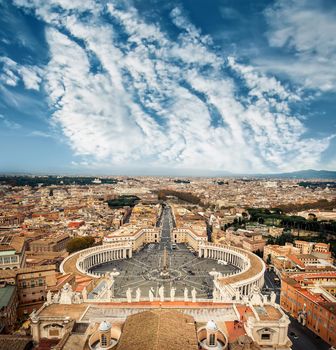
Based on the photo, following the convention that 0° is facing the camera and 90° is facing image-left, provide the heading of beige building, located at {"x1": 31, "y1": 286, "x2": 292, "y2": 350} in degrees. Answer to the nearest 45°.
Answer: approximately 180°

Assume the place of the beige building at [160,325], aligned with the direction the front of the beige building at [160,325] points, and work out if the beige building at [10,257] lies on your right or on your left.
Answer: on your left

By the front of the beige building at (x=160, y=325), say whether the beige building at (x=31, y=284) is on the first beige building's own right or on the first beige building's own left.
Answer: on the first beige building's own left
